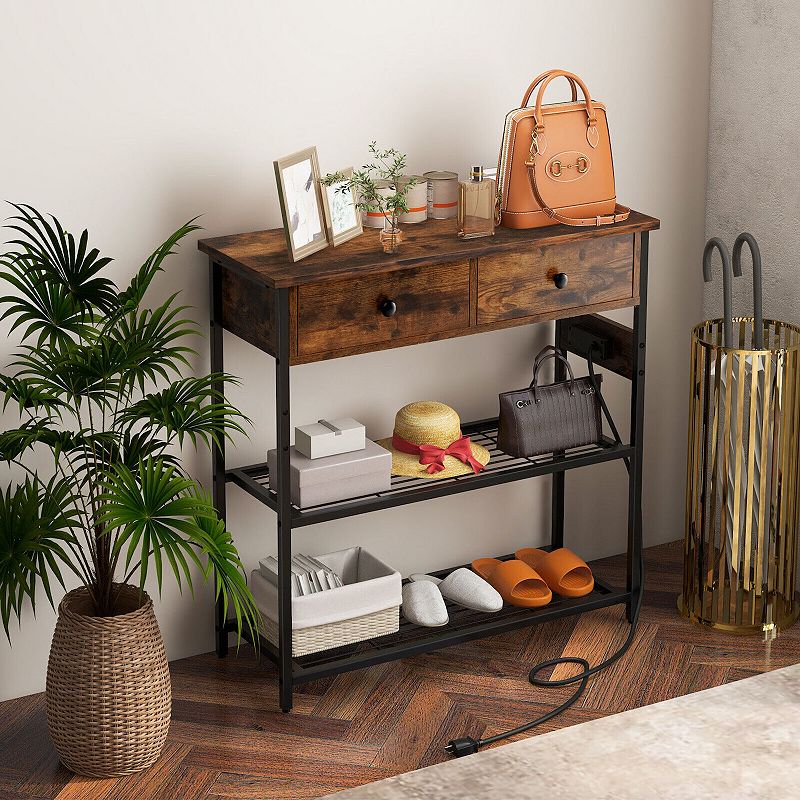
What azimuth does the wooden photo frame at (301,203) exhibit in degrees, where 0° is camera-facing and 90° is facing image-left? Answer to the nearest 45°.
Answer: approximately 315°

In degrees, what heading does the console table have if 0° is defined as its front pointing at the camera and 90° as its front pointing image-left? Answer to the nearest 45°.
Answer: approximately 315°

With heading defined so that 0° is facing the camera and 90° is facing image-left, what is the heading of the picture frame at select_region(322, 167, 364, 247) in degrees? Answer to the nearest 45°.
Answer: approximately 315°

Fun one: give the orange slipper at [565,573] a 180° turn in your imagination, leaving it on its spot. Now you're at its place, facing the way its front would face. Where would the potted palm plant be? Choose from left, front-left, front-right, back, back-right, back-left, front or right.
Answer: left

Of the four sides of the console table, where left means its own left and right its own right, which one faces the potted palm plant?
right

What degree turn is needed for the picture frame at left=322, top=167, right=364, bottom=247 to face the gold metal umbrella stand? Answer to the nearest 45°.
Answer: approximately 45° to its left
